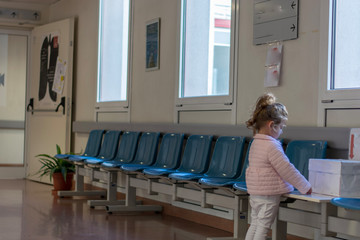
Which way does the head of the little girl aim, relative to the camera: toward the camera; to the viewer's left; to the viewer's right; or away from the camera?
to the viewer's right

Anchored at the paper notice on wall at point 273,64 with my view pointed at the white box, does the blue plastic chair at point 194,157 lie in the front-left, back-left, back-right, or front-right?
back-right

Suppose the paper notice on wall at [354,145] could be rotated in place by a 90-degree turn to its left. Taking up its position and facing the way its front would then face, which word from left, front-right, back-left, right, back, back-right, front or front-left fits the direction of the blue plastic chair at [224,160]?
back

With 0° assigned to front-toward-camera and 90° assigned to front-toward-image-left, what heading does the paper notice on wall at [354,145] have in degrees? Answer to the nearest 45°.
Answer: approximately 45°

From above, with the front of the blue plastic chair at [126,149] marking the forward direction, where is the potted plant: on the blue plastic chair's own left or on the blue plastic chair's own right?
on the blue plastic chair's own right

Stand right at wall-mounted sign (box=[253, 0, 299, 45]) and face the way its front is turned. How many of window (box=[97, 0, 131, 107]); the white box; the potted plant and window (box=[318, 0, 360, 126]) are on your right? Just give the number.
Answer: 2

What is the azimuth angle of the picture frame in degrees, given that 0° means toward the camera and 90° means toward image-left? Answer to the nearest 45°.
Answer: approximately 45°

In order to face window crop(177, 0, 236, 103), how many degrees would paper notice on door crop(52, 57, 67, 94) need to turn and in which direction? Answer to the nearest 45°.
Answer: approximately 90° to its left

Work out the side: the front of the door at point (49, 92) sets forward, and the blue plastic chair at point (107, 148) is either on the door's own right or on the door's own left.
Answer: on the door's own left
